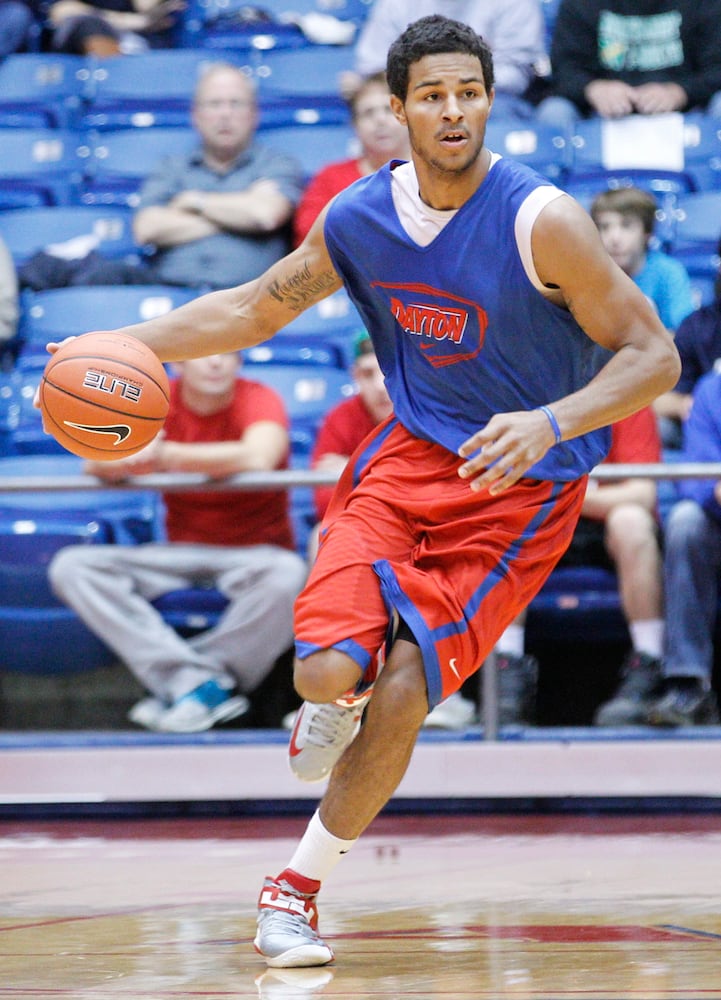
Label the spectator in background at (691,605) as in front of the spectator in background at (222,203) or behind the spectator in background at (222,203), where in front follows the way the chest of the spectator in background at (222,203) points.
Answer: in front

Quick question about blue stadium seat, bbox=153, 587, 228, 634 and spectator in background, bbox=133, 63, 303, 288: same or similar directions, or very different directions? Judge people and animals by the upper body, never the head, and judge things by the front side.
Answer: same or similar directions

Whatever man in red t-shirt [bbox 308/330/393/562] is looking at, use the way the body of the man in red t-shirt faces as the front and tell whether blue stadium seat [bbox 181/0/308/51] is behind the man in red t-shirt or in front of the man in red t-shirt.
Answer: behind

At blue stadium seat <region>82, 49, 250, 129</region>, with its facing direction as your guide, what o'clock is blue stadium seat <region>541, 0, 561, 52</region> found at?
blue stadium seat <region>541, 0, 561, 52</region> is roughly at 9 o'clock from blue stadium seat <region>82, 49, 250, 129</region>.

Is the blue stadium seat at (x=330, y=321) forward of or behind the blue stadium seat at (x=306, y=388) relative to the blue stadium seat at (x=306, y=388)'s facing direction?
behind

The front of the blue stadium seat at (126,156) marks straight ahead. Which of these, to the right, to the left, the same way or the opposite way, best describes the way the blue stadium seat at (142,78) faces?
the same way

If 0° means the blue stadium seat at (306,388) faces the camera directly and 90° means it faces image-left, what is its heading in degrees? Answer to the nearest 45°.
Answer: approximately 0°

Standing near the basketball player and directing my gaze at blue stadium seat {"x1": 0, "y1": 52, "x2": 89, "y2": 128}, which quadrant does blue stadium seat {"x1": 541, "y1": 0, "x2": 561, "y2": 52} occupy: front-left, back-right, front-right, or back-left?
front-right

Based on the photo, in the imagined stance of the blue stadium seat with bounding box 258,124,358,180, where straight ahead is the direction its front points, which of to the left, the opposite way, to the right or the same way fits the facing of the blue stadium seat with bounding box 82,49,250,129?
the same way

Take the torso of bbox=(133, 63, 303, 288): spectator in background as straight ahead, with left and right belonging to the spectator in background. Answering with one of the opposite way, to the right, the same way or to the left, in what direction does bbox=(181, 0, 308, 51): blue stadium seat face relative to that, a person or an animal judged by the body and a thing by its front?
the same way

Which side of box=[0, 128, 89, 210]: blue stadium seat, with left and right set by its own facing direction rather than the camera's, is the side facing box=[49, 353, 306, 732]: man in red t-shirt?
front

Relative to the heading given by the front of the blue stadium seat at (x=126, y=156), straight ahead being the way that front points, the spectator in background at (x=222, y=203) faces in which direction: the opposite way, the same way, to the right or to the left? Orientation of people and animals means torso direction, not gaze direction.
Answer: the same way

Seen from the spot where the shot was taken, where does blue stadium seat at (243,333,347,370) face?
facing the viewer

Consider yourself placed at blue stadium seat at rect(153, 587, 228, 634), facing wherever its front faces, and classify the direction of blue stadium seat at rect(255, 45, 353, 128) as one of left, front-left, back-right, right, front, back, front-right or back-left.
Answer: back

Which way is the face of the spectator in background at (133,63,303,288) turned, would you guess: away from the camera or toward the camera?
toward the camera

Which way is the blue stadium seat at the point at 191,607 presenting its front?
toward the camera

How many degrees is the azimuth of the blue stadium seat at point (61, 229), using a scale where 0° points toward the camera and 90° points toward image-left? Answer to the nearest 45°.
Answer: approximately 0°
